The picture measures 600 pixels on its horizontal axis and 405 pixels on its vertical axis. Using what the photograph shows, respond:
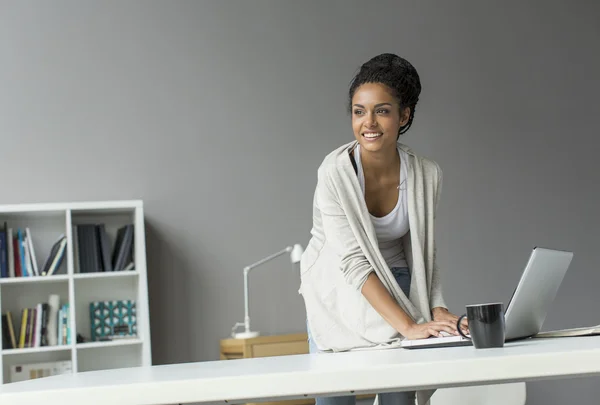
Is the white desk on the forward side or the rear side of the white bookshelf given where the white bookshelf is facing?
on the forward side

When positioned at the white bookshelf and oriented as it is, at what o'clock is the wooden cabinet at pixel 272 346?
The wooden cabinet is roughly at 10 o'clock from the white bookshelf.

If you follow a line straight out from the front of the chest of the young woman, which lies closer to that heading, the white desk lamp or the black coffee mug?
the black coffee mug

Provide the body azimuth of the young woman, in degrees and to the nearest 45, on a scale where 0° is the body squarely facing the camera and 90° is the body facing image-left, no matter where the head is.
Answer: approximately 315°

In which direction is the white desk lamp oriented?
to the viewer's right

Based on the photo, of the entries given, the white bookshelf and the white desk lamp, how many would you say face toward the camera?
1

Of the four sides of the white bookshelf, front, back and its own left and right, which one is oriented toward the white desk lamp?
left

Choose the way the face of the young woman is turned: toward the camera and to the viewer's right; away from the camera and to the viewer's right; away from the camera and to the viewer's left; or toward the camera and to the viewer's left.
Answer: toward the camera and to the viewer's left

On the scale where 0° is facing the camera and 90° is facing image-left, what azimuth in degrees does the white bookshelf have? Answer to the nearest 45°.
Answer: approximately 0°

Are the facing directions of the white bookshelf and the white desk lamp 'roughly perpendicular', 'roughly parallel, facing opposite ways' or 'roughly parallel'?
roughly perpendicular

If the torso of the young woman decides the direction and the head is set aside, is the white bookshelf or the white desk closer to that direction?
the white desk

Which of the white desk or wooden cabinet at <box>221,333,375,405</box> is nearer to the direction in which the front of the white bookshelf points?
the white desk
